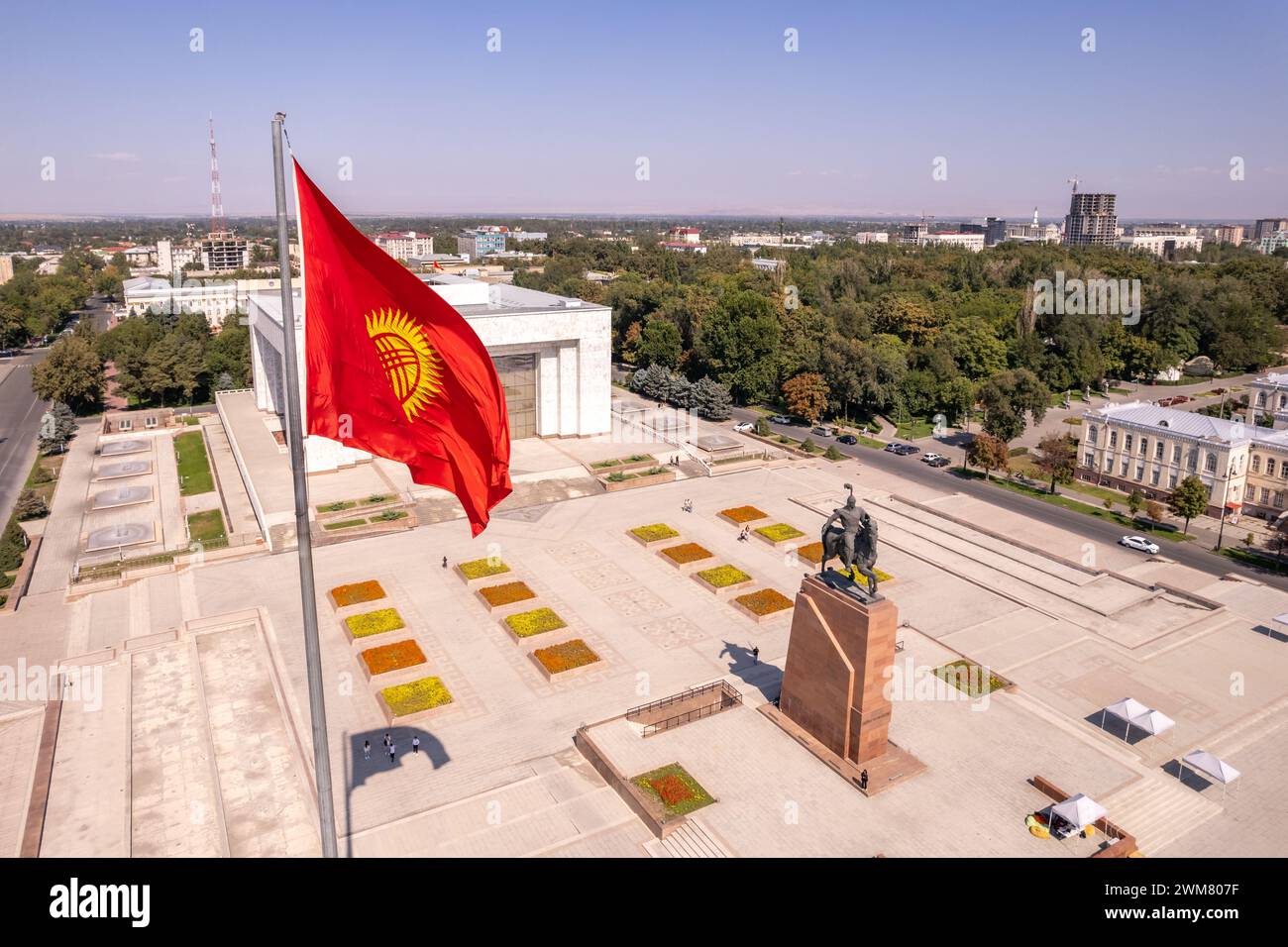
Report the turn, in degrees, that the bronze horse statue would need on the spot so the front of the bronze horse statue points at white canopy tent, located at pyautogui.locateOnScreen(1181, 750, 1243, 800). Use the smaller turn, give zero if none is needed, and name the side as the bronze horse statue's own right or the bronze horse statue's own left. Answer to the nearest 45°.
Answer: approximately 45° to the bronze horse statue's own left

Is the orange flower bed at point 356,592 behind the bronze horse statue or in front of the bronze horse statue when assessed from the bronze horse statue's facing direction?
behind

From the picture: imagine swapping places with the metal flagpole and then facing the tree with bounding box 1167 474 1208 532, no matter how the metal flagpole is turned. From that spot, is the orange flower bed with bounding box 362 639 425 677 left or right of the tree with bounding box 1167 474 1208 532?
left

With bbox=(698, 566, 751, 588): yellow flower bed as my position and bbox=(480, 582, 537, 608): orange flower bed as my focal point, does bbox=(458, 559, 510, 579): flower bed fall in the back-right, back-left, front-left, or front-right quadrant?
front-right

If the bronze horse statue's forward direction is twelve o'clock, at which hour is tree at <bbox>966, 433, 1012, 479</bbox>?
The tree is roughly at 8 o'clock from the bronze horse statue.

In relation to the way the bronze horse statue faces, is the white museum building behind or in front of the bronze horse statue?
behind

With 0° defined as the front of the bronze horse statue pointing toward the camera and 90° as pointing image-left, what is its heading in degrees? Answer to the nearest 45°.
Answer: approximately 315°
